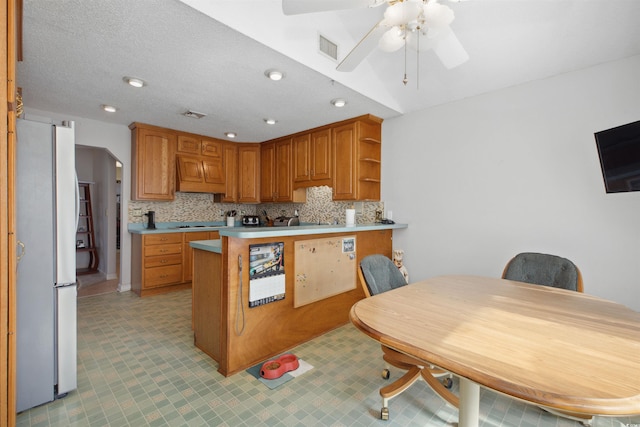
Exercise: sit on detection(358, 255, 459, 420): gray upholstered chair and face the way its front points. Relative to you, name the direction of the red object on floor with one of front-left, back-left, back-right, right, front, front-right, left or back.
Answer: back-right

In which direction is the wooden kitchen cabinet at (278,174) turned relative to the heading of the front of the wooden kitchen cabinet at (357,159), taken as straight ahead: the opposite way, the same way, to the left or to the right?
the same way

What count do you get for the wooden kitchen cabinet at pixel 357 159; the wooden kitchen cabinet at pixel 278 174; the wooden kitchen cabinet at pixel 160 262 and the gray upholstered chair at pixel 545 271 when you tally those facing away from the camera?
0

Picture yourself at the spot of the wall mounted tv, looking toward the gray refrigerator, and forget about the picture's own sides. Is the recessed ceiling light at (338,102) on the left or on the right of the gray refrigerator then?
right

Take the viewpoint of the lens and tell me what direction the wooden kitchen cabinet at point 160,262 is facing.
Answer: facing the viewer and to the right of the viewer

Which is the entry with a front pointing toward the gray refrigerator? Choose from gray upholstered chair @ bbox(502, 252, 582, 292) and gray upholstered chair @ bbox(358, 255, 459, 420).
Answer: gray upholstered chair @ bbox(502, 252, 582, 292)

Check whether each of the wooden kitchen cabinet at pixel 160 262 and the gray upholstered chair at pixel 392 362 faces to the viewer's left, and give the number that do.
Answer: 0

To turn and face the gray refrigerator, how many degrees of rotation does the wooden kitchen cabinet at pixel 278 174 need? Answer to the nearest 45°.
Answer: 0° — it already faces it

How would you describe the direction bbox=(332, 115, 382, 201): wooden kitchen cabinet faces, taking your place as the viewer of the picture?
facing the viewer and to the left of the viewer

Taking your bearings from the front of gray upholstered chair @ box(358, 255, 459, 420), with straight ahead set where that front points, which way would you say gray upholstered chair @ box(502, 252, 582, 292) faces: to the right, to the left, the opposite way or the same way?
to the right

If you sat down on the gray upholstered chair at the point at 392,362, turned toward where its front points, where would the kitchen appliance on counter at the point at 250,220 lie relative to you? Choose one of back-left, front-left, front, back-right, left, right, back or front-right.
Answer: back
